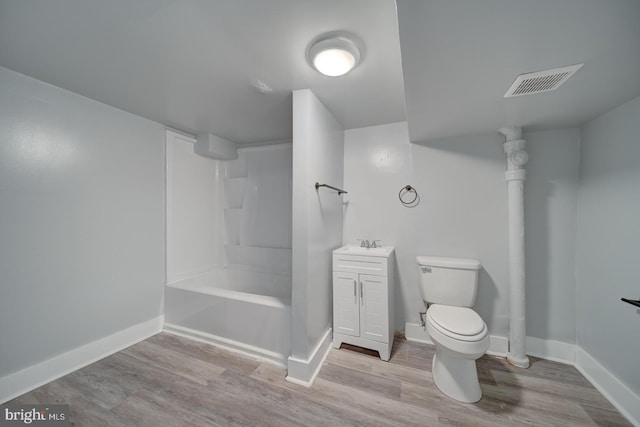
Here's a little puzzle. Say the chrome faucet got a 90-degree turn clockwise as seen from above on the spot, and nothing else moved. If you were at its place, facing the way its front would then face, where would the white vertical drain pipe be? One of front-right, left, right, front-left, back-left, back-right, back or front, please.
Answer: back

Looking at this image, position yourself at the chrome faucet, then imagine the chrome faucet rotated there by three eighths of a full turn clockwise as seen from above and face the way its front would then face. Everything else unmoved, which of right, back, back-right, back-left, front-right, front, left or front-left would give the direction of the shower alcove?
front-left

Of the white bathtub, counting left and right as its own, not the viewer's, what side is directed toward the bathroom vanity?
left

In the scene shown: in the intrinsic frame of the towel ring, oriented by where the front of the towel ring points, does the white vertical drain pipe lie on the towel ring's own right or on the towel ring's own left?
on the towel ring's own left

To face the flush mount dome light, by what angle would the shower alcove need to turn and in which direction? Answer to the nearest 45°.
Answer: approximately 45° to its left

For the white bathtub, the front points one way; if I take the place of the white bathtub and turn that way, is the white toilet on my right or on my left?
on my left

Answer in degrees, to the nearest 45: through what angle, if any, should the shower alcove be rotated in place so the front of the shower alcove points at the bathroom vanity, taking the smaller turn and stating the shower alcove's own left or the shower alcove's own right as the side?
approximately 90° to the shower alcove's own left

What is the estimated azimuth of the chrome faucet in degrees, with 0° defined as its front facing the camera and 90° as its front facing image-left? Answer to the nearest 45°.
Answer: approximately 0°

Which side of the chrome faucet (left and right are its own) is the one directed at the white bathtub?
right
